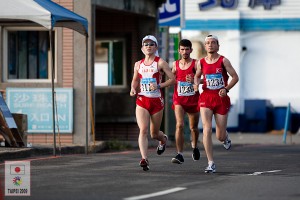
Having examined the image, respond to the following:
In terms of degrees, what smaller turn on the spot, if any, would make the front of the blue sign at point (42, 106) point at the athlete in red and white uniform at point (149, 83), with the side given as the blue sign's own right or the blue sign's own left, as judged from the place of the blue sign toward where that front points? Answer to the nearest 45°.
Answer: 0° — it already faces them

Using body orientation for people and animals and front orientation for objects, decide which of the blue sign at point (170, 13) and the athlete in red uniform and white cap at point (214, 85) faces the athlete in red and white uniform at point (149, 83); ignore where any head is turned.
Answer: the blue sign

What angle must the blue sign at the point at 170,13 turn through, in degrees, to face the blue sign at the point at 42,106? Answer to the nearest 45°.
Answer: approximately 45° to its right

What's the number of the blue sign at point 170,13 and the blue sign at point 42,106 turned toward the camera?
2

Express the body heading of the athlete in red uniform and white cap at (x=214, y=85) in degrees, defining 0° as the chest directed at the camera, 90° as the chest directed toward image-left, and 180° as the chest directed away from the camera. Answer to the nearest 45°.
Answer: approximately 0°

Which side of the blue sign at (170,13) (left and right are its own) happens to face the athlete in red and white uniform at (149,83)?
front

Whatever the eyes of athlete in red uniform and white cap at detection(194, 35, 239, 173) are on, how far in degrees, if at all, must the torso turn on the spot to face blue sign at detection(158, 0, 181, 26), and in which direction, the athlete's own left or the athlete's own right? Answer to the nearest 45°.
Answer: approximately 180°

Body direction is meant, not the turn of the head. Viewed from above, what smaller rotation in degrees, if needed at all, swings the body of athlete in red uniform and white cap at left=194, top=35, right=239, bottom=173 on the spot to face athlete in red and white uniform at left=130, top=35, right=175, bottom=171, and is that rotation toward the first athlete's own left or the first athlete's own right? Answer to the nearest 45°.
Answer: approximately 90° to the first athlete's own right
